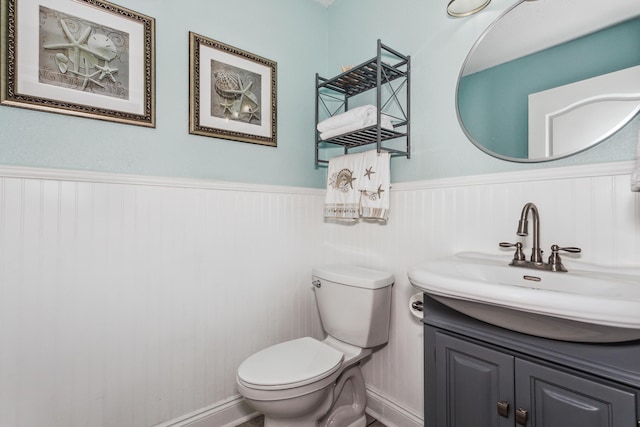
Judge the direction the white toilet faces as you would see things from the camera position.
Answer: facing the viewer and to the left of the viewer

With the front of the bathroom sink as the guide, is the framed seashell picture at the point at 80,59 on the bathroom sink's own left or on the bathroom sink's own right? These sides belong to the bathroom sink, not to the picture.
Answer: on the bathroom sink's own right

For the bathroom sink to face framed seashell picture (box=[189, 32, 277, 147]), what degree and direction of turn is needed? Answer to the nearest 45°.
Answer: approximately 90° to its right

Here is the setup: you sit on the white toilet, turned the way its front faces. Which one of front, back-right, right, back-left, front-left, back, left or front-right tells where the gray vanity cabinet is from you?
left

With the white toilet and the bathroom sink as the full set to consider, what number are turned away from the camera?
0

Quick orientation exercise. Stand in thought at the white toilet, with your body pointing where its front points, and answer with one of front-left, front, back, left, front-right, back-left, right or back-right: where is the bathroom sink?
left

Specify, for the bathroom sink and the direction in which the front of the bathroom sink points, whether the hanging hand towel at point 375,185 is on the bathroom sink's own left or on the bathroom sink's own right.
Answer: on the bathroom sink's own right

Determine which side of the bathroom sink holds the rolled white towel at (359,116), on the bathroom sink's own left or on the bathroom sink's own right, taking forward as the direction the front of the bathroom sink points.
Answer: on the bathroom sink's own right
